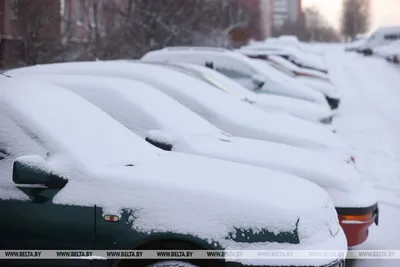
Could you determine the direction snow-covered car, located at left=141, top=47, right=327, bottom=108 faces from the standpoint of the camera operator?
facing to the right of the viewer

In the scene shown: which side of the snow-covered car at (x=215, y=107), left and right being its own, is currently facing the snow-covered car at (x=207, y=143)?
right

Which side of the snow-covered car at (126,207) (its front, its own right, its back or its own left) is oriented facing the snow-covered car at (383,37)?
left

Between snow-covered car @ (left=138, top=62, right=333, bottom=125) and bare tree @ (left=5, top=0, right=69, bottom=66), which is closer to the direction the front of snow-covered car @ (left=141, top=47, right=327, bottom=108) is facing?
the snow-covered car

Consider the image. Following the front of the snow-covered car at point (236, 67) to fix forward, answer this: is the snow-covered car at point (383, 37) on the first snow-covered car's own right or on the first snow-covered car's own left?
on the first snow-covered car's own left

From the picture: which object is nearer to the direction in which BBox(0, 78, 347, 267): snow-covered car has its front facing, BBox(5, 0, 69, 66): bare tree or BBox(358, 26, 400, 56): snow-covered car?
the snow-covered car

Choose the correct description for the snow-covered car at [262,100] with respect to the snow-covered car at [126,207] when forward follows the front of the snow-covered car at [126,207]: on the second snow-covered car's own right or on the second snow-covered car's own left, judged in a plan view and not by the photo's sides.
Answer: on the second snow-covered car's own left

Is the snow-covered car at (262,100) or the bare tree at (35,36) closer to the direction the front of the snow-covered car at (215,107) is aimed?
the snow-covered car

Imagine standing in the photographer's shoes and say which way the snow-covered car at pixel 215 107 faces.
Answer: facing to the right of the viewer

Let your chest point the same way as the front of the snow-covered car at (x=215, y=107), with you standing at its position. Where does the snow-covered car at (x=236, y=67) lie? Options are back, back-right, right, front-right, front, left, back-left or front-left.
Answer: left

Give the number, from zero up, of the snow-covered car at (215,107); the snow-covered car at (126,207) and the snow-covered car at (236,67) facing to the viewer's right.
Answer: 3

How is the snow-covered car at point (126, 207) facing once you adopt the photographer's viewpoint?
facing to the right of the viewer

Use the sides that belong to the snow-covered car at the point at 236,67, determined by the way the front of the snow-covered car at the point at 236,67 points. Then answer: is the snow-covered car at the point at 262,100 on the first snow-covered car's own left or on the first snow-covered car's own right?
on the first snow-covered car's own right

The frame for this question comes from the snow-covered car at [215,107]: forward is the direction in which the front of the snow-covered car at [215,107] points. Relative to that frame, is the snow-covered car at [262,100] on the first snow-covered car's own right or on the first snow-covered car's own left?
on the first snow-covered car's own left
